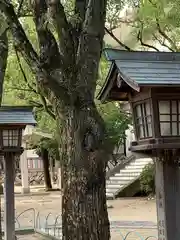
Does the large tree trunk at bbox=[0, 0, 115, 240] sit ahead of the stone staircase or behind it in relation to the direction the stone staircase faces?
ahead

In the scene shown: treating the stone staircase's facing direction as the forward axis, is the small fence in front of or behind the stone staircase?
in front

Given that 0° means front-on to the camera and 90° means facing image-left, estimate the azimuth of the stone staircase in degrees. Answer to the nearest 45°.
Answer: approximately 45°
